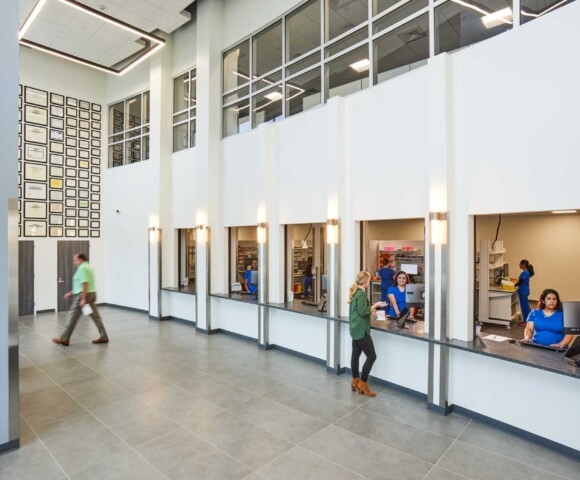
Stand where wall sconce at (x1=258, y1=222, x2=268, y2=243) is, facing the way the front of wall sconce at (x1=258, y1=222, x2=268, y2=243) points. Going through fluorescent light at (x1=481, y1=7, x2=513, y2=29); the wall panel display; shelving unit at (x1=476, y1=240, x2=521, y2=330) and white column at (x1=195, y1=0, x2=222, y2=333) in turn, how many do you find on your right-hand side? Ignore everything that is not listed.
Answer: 2

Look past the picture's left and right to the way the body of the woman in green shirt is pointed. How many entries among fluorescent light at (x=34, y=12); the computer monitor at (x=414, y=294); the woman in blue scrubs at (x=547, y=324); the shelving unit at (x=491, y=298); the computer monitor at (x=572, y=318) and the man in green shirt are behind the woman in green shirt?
2

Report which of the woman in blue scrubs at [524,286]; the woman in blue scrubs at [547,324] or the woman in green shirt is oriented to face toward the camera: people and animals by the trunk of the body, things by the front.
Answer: the woman in blue scrubs at [547,324]

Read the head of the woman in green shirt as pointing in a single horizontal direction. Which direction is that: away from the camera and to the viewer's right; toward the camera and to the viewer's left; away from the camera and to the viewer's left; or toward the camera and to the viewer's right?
away from the camera and to the viewer's right

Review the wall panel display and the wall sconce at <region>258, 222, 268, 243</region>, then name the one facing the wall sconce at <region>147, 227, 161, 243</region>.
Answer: the wall panel display

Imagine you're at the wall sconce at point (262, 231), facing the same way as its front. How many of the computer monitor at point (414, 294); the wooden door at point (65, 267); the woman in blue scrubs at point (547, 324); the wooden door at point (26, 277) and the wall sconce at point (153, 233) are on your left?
2

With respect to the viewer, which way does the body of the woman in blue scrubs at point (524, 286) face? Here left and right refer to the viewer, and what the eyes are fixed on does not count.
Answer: facing to the left of the viewer

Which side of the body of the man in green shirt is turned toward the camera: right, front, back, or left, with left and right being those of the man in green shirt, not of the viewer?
left

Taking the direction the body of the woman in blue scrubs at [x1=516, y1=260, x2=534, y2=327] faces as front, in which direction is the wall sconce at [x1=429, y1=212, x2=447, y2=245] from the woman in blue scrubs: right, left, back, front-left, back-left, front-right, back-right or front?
left

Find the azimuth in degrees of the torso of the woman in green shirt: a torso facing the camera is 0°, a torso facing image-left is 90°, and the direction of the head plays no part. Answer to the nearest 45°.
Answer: approximately 270°

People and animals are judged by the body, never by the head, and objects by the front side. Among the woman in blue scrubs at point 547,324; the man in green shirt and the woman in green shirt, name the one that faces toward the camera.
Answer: the woman in blue scrubs

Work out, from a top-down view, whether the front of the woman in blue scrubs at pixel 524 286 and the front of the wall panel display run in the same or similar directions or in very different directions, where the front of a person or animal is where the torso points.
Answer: very different directions

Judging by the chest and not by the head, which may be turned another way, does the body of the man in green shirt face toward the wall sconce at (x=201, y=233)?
no

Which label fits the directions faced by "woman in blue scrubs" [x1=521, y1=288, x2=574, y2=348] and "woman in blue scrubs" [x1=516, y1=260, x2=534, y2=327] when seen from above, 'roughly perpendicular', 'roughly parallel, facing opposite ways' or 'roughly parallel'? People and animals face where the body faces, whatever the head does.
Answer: roughly perpendicular

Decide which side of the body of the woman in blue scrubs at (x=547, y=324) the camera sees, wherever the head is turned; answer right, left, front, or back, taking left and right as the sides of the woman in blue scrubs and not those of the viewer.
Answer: front

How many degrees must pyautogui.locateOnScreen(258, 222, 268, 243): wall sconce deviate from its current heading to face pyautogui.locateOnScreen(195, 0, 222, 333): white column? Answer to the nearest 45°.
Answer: approximately 90° to its right

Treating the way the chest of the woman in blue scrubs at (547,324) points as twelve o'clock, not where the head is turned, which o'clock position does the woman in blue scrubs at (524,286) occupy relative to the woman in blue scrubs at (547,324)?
the woman in blue scrubs at (524,286) is roughly at 6 o'clock from the woman in blue scrubs at (547,324).
